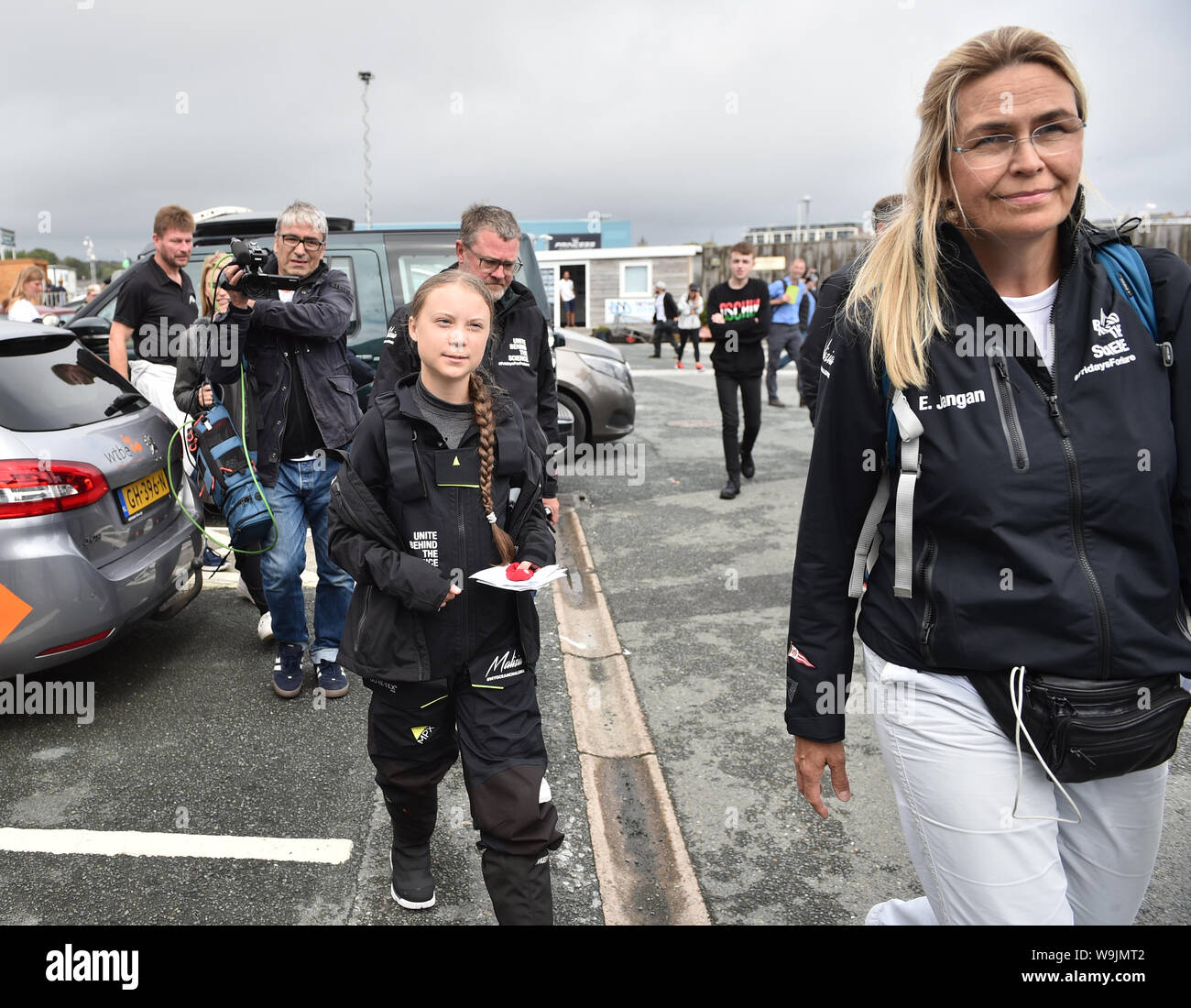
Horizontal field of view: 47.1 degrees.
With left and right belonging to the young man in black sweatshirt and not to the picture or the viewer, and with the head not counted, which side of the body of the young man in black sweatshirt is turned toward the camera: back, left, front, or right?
front

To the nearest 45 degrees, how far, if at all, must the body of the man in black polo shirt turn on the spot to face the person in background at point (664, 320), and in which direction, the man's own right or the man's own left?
approximately 90° to the man's own left

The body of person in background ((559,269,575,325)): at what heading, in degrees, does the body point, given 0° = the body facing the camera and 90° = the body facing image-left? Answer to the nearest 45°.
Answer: approximately 0°

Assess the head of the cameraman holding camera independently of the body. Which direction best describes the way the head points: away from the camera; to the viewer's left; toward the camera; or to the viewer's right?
toward the camera

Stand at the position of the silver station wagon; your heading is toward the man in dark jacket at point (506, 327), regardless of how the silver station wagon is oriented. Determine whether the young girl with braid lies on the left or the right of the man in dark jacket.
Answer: right

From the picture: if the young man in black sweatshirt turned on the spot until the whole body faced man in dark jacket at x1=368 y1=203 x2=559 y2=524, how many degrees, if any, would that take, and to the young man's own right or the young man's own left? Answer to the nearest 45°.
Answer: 0° — they already face them

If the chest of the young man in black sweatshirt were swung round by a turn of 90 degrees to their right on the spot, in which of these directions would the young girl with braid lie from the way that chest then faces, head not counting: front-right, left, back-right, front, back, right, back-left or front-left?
left

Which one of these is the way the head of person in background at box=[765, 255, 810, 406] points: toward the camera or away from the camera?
toward the camera

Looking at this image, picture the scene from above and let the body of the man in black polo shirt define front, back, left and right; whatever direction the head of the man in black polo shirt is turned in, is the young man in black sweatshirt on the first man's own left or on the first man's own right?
on the first man's own left

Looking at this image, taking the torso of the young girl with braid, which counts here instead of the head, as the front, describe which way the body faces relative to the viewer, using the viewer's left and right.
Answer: facing the viewer

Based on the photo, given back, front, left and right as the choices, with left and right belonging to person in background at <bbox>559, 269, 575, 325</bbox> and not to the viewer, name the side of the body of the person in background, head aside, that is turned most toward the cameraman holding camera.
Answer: front

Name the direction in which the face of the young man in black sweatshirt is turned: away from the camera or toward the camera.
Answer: toward the camera
